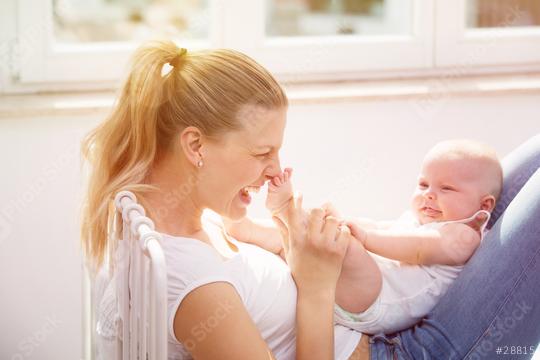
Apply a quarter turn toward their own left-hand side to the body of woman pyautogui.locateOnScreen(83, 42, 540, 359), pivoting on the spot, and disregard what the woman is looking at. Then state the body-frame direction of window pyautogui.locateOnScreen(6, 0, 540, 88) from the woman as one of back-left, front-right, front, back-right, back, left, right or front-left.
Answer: front

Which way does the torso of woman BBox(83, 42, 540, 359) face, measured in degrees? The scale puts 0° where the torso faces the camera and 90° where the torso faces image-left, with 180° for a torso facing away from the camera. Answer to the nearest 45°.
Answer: approximately 270°

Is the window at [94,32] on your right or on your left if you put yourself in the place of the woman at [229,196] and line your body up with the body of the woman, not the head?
on your left

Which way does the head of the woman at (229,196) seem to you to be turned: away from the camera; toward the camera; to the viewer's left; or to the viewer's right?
to the viewer's right
